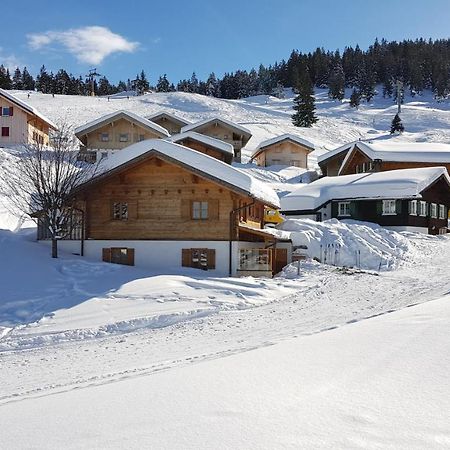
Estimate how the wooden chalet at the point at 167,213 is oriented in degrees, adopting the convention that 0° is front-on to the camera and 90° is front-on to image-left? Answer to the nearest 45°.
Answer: approximately 0°

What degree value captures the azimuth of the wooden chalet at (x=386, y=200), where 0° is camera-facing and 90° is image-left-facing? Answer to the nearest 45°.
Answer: approximately 315°

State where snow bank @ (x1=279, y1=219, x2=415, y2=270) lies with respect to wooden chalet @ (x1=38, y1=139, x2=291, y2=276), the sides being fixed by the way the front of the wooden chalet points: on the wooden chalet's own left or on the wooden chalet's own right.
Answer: on the wooden chalet's own left

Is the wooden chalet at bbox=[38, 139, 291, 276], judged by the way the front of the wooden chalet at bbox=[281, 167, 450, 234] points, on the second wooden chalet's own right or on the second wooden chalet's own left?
on the second wooden chalet's own right

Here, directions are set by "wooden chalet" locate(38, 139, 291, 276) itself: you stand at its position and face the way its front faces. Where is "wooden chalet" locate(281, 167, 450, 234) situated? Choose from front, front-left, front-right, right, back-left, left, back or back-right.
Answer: back-left

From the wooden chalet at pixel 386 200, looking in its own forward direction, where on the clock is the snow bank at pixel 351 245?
The snow bank is roughly at 2 o'clock from the wooden chalet.

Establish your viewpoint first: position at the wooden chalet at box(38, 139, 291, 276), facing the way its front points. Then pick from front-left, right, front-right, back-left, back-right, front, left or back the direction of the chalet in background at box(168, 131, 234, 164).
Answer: back

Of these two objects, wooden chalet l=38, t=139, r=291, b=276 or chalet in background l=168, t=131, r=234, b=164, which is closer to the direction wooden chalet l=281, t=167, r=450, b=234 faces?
the wooden chalet
